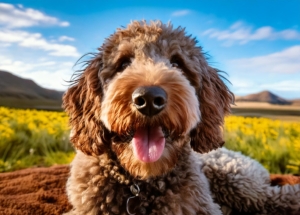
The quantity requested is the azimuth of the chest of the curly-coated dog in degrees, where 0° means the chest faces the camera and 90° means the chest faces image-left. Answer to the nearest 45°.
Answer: approximately 0°
